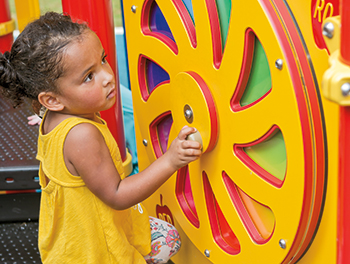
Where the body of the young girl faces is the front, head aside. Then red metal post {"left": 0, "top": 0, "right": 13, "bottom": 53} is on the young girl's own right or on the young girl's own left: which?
on the young girl's own left

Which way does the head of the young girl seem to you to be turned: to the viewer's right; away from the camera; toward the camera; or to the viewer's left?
to the viewer's right

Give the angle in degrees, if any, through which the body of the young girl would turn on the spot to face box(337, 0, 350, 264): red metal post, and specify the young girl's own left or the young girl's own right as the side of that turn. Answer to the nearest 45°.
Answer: approximately 45° to the young girl's own right

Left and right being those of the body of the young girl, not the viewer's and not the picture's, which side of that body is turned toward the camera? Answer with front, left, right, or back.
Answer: right

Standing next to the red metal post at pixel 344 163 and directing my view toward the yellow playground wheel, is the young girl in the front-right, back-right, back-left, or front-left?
front-left
